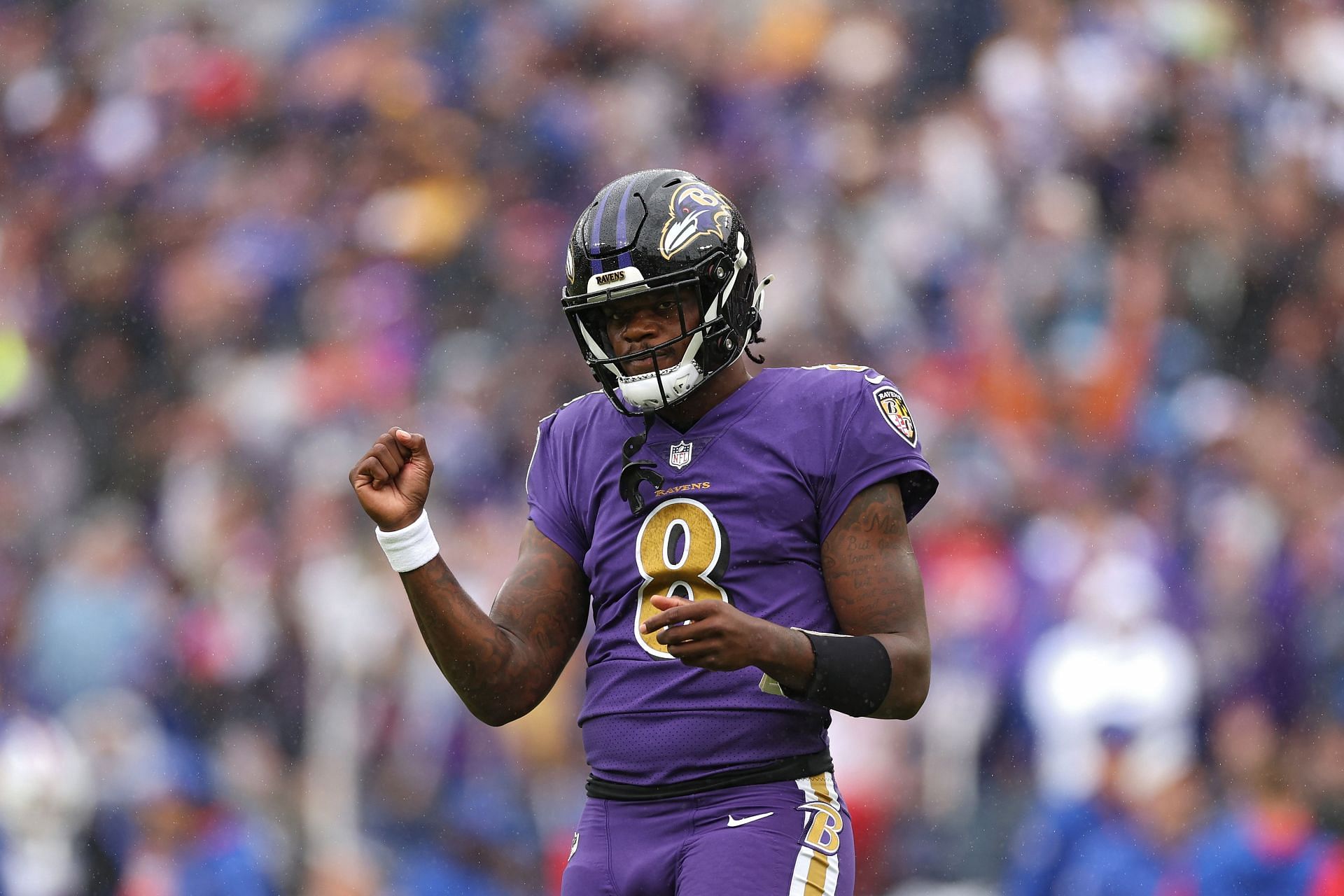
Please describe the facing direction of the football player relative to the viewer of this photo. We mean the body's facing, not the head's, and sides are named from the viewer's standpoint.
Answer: facing the viewer and to the left of the viewer
